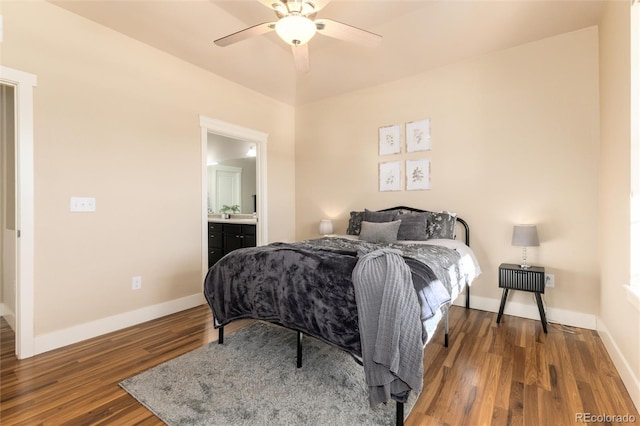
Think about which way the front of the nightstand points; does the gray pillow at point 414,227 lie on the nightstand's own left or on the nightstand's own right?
on the nightstand's own right

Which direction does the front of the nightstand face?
toward the camera

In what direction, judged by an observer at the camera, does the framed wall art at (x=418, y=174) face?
facing the viewer

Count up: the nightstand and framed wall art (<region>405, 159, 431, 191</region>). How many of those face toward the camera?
2

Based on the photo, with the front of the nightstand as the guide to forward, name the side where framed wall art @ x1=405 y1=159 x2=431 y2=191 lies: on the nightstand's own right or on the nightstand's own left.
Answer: on the nightstand's own right

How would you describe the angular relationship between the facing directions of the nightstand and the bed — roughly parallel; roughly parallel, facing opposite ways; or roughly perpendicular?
roughly parallel

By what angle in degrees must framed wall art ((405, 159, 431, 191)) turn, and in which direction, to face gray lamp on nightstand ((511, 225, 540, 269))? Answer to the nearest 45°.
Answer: approximately 45° to its left

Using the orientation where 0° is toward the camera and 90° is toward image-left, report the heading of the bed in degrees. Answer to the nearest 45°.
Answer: approximately 45°
